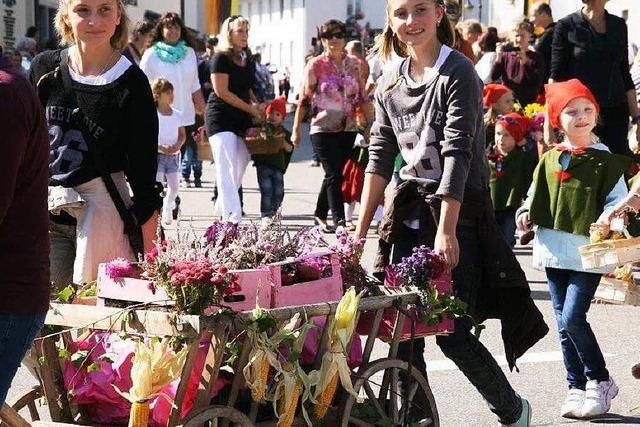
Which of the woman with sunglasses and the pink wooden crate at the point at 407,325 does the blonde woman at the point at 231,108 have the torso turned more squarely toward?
the pink wooden crate

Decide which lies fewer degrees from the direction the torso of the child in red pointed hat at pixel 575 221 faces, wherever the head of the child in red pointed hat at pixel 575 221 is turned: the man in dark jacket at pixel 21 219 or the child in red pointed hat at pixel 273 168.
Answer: the man in dark jacket

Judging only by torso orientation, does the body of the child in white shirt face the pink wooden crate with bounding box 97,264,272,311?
yes

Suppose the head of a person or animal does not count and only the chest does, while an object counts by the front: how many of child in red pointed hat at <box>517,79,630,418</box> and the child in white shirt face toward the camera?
2

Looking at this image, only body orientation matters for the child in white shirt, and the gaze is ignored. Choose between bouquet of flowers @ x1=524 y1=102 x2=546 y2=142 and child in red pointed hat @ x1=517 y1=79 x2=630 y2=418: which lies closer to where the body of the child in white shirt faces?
the child in red pointed hat

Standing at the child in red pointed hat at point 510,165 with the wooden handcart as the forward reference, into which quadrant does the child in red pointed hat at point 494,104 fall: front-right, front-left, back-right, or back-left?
back-right

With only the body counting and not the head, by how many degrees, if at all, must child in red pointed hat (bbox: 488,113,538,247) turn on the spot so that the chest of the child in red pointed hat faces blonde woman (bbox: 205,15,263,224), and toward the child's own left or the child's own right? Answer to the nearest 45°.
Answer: approximately 45° to the child's own right
